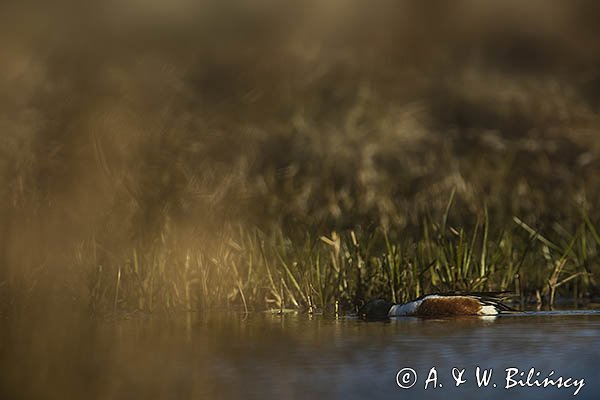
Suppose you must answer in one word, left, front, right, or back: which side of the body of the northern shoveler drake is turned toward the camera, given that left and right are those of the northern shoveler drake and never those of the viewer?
left
